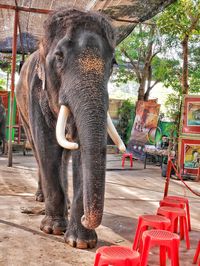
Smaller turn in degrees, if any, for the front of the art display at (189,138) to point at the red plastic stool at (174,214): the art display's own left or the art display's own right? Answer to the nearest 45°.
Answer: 0° — it already faces it

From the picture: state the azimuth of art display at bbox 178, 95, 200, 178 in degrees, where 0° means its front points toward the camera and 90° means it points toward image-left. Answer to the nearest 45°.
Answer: approximately 0°

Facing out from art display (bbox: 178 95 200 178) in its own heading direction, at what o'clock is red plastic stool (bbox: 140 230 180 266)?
The red plastic stool is roughly at 12 o'clock from the art display.

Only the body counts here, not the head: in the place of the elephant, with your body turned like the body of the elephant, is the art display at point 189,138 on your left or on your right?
on your left

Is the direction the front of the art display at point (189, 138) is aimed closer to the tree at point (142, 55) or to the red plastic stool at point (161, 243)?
the red plastic stool

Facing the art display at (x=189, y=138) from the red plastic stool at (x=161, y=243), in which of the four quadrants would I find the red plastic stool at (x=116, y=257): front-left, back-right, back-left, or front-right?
back-left

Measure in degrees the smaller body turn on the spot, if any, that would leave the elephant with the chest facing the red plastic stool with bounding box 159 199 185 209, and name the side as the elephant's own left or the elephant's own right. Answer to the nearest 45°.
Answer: approximately 90° to the elephant's own left

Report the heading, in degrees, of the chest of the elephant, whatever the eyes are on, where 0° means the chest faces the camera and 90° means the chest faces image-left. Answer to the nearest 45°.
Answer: approximately 315°
